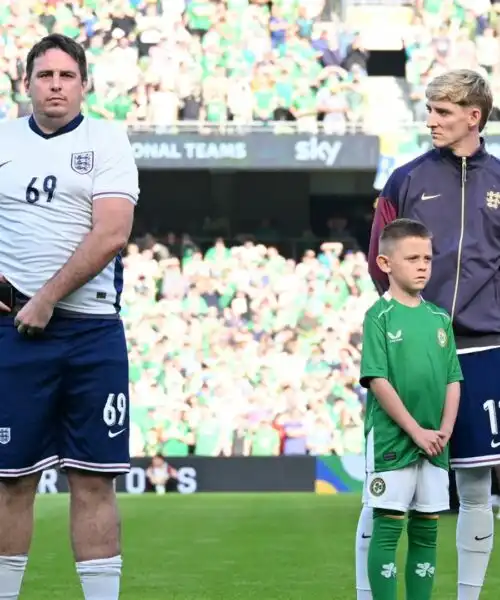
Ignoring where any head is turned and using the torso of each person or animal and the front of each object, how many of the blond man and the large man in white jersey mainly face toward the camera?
2

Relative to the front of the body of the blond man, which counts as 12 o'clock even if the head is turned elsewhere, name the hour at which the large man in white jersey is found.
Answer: The large man in white jersey is roughly at 2 o'clock from the blond man.

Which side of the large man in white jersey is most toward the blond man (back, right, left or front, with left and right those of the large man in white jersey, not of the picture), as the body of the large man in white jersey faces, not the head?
left

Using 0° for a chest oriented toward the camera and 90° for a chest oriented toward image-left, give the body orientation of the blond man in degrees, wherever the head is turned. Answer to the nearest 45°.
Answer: approximately 0°
